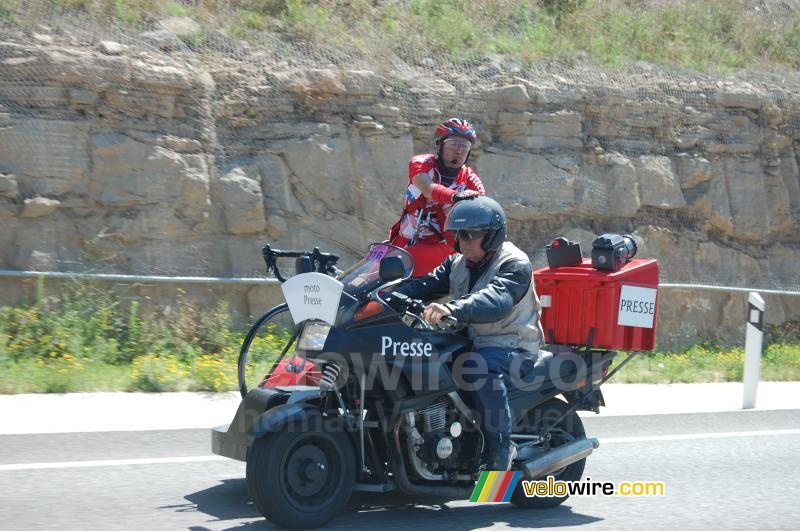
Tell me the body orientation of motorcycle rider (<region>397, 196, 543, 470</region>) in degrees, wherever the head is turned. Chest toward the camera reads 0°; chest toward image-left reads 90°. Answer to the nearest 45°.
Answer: approximately 45°

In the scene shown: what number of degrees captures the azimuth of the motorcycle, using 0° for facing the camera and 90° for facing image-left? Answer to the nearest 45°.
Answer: approximately 45°

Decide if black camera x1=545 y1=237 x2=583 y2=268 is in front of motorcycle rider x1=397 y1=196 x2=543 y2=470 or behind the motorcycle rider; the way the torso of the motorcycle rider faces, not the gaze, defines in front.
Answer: behind

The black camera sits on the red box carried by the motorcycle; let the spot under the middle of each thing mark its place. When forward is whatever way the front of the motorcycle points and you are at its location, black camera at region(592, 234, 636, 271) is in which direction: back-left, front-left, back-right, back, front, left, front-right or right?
back

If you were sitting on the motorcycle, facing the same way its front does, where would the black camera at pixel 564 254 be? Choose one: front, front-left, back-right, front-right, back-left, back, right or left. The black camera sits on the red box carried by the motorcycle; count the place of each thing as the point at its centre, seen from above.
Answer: back
